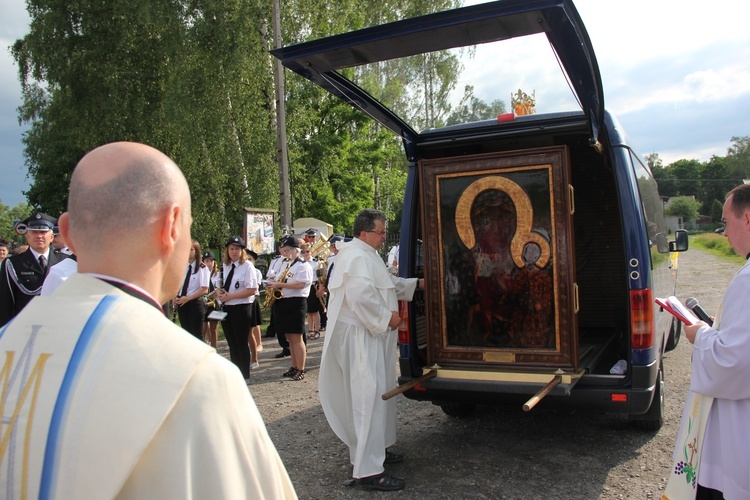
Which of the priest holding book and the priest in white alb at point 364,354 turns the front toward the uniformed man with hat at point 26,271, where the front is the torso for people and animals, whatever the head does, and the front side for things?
the priest holding book

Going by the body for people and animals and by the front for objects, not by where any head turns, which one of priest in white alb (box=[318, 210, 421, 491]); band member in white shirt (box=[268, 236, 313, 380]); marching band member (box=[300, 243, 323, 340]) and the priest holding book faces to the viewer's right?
the priest in white alb

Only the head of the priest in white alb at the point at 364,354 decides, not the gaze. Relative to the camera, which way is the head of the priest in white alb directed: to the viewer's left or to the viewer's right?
to the viewer's right

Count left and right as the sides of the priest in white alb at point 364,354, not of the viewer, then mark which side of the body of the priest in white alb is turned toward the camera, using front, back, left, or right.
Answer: right

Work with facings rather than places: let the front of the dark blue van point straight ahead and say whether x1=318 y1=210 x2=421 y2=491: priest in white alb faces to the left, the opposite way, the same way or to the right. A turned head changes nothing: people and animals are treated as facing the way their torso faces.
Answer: to the right

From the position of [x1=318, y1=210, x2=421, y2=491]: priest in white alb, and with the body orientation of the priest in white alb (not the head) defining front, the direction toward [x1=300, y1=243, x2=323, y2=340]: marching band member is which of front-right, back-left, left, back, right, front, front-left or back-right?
left

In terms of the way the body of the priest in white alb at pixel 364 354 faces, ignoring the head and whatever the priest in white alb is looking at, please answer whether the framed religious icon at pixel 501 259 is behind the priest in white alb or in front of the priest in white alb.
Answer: in front

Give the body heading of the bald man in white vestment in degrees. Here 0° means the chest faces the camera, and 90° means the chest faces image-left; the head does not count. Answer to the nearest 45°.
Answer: approximately 225°

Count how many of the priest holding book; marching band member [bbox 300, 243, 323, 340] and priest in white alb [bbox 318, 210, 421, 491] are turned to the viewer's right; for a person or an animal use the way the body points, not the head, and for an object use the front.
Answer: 1

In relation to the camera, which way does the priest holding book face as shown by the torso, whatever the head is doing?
to the viewer's left

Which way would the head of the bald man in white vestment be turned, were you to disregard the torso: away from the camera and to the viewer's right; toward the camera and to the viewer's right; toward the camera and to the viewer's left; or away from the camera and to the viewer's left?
away from the camera and to the viewer's right

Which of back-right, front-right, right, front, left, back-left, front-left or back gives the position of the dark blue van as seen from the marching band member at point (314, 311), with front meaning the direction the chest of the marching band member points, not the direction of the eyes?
front-left

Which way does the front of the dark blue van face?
away from the camera

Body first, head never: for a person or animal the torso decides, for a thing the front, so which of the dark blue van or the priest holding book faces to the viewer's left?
the priest holding book
